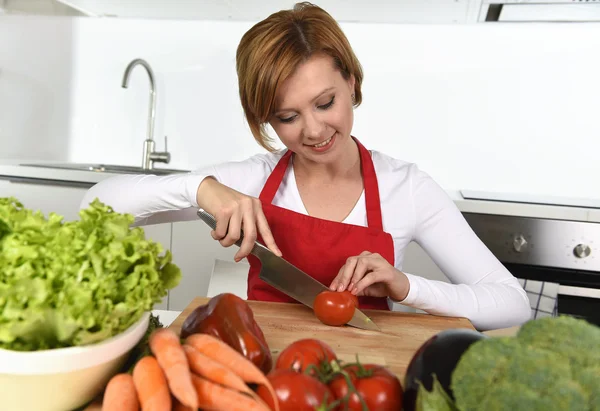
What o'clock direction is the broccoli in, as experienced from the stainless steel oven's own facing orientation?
The broccoli is roughly at 12 o'clock from the stainless steel oven.

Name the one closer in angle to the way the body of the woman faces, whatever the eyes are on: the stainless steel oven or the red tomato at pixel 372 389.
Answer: the red tomato

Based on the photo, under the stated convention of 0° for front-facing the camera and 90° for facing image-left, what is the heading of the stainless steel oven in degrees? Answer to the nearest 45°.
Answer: approximately 0°

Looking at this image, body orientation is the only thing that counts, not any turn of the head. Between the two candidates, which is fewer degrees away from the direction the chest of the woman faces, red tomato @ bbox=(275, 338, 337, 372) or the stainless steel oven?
the red tomato

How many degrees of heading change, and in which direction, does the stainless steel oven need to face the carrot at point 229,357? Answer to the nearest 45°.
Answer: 0° — it already faces it

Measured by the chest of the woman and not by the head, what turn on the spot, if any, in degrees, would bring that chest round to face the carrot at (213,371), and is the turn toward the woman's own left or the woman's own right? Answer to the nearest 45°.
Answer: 0° — they already face it

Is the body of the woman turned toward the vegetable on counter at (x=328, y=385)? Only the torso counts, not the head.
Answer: yes

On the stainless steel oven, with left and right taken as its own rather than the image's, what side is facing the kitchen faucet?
right

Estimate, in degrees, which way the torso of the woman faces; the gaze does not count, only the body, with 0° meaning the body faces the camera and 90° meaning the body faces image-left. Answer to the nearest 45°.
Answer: approximately 0°

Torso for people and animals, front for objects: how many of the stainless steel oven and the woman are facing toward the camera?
2
